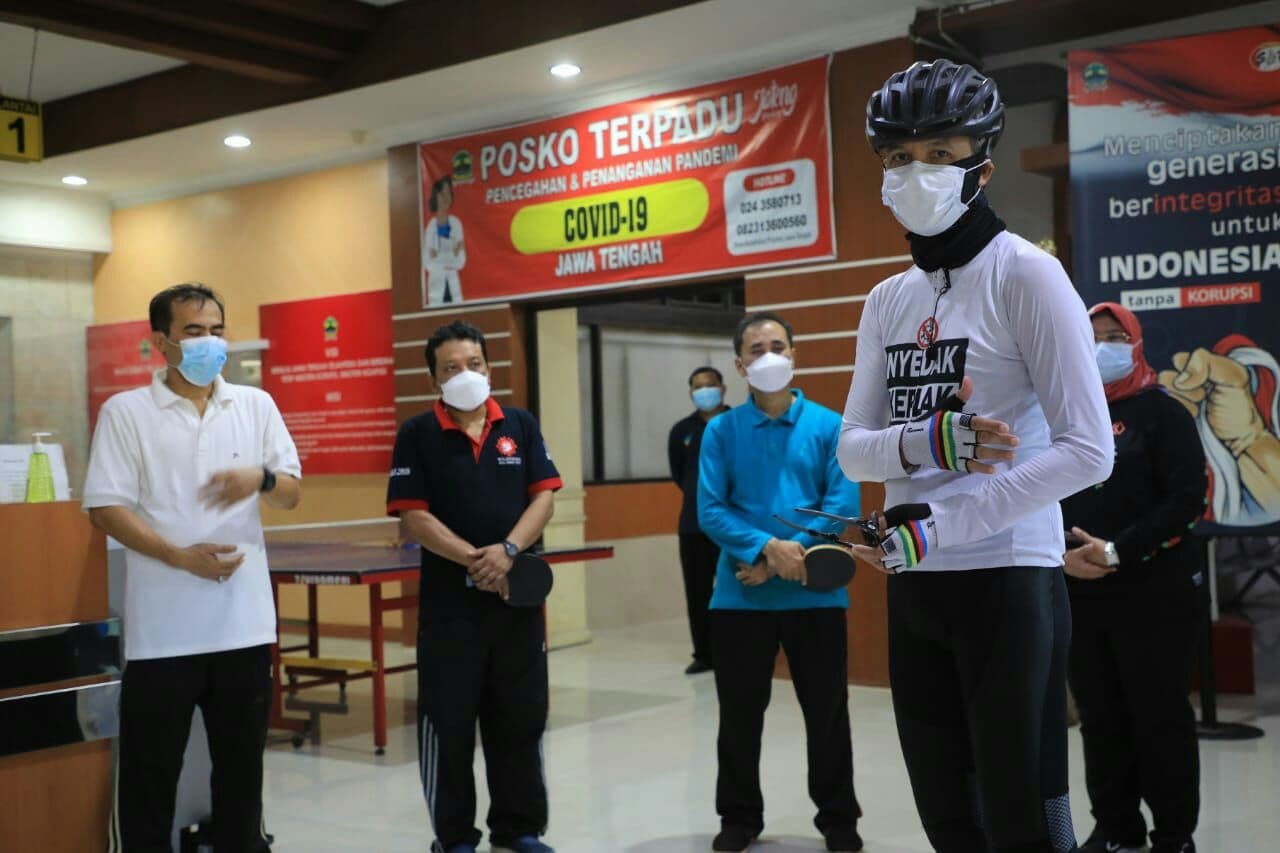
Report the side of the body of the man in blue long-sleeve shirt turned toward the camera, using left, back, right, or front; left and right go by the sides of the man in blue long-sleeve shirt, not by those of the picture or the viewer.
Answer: front

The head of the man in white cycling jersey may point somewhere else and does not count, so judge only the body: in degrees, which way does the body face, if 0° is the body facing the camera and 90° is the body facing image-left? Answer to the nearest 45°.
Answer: approximately 45°

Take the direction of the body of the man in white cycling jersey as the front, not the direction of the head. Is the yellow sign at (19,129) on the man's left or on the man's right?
on the man's right

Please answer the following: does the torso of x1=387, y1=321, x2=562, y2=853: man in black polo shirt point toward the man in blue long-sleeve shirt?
no

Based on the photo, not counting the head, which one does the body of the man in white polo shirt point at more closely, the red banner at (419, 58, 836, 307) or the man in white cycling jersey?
the man in white cycling jersey

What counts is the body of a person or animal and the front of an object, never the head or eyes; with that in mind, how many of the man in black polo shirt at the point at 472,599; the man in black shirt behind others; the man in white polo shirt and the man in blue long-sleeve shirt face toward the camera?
4

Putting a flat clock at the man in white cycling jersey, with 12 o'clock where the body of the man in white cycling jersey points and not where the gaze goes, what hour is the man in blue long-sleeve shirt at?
The man in blue long-sleeve shirt is roughly at 4 o'clock from the man in white cycling jersey.

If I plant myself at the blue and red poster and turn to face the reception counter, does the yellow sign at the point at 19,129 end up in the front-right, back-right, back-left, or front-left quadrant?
front-right

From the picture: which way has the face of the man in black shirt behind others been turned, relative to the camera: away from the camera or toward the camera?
toward the camera

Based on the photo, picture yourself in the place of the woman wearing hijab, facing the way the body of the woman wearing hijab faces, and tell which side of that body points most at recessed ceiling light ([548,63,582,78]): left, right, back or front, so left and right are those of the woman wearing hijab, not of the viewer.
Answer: right

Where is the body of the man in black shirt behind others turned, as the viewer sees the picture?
toward the camera

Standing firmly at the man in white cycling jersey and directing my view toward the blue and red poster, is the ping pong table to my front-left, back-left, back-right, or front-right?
front-left

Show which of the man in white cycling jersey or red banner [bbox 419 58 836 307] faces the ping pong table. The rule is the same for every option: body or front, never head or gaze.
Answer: the red banner

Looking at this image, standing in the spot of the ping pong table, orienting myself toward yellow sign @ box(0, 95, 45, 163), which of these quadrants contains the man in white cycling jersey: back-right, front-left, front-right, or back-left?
back-left

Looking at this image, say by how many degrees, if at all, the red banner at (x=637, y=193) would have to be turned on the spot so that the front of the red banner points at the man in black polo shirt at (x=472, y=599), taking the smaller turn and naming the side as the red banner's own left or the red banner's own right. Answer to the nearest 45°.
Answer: approximately 45° to the red banner's own left

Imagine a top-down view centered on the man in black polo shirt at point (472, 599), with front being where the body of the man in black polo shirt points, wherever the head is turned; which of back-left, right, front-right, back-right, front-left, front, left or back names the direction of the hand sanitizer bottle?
right

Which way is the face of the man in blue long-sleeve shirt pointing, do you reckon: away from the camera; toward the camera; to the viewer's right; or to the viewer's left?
toward the camera
